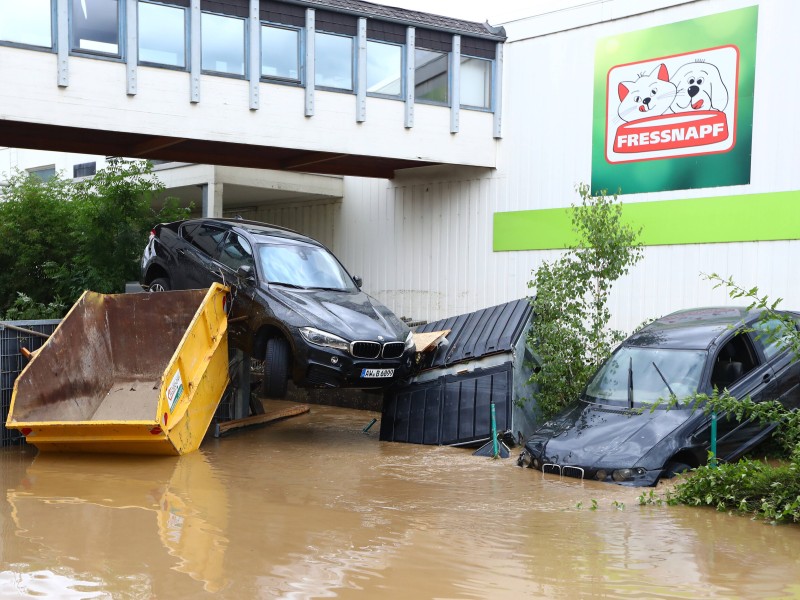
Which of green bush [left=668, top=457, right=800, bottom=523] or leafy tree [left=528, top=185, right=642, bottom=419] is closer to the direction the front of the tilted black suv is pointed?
the green bush

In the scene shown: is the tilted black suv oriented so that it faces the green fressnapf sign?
no

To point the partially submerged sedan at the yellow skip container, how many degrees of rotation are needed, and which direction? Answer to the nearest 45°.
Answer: approximately 45° to its right

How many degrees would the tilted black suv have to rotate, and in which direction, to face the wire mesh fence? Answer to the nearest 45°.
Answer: approximately 135° to its right

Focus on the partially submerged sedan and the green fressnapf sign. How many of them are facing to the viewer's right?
0

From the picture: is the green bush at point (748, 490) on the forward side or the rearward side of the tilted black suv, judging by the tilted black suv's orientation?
on the forward side

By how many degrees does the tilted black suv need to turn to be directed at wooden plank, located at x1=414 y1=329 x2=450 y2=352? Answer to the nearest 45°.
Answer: approximately 45° to its left

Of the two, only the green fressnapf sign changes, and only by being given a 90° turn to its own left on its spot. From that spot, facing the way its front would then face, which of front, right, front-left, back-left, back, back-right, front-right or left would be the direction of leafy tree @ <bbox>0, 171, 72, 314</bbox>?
back-right

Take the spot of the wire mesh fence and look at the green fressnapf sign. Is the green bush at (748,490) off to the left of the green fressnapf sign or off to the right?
right

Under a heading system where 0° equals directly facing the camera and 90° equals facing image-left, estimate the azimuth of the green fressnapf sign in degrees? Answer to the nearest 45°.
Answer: approximately 45°

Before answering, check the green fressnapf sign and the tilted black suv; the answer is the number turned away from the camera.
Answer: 0

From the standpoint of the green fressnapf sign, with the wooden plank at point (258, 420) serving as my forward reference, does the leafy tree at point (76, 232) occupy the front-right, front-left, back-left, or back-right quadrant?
front-right

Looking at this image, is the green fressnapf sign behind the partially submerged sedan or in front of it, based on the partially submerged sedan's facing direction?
behind

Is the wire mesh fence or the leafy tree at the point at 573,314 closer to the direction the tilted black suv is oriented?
the leafy tree
